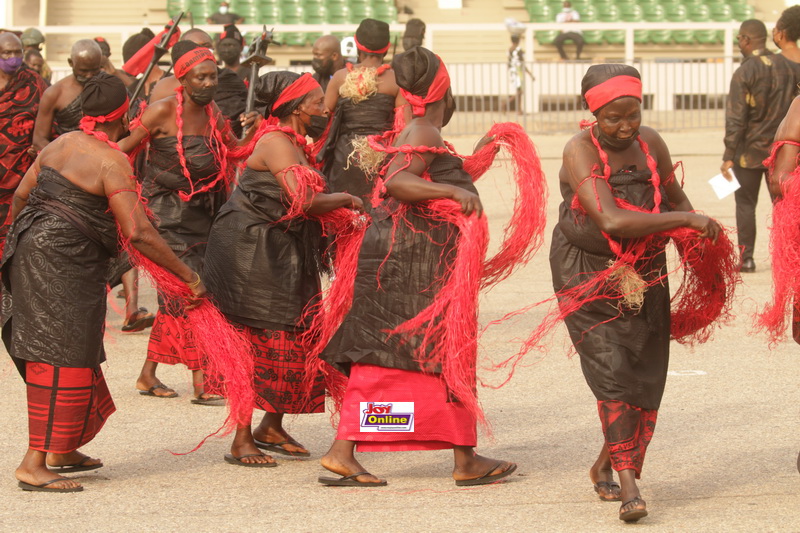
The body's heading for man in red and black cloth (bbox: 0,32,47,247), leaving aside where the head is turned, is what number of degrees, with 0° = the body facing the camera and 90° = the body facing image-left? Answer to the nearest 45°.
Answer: approximately 0°

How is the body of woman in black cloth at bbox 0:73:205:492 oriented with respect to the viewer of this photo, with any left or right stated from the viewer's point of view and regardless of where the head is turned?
facing away from the viewer and to the right of the viewer

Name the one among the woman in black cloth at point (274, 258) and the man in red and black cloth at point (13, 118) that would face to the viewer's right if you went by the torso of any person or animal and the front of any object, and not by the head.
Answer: the woman in black cloth

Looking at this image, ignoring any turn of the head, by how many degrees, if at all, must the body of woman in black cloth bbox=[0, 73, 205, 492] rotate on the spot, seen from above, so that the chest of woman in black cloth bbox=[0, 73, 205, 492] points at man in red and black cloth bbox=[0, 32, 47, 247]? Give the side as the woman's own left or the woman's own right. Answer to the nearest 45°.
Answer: approximately 45° to the woman's own left

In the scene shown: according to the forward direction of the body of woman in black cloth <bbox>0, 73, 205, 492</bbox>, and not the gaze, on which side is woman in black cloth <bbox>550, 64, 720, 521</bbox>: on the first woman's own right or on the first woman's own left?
on the first woman's own right

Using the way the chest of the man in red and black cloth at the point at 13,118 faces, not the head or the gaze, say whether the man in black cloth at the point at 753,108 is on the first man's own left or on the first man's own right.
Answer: on the first man's own left

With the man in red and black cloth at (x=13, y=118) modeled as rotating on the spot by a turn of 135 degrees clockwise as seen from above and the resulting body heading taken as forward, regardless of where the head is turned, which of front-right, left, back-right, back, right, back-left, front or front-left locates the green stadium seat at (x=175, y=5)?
front-right

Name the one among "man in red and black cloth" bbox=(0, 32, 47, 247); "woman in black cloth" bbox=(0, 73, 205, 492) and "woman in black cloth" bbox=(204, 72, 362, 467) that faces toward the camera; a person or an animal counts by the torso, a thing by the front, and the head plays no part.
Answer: "man in red and black cloth" bbox=(0, 32, 47, 247)

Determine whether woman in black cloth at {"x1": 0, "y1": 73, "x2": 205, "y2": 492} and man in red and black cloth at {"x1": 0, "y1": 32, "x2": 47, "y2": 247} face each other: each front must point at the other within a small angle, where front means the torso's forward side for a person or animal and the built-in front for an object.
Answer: no

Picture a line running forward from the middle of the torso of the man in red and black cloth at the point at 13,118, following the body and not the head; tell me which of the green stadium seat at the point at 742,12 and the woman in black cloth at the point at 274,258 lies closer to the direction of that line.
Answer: the woman in black cloth

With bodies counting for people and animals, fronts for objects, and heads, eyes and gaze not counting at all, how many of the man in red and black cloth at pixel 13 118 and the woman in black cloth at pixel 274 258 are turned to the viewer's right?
1

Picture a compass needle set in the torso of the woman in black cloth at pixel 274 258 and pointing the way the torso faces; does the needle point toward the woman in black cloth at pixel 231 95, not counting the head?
no

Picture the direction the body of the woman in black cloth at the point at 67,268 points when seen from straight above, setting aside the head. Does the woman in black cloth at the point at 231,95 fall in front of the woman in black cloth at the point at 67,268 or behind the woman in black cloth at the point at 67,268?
in front

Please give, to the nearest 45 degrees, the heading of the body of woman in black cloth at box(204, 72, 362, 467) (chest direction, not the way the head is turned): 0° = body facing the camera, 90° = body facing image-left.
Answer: approximately 270°

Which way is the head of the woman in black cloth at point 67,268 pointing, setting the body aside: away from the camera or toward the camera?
away from the camera

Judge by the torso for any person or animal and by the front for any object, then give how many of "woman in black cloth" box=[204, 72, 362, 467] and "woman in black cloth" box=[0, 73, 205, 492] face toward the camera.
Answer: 0
